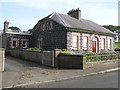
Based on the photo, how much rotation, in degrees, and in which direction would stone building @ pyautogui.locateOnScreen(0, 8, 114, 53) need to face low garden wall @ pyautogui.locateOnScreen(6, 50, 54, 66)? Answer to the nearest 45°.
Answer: approximately 45° to its right

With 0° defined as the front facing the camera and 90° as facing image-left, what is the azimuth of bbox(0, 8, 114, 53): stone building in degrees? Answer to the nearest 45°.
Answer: approximately 315°

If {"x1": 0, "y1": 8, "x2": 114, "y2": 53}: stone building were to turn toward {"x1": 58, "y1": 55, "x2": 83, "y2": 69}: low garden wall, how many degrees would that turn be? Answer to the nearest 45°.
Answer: approximately 45° to its right
